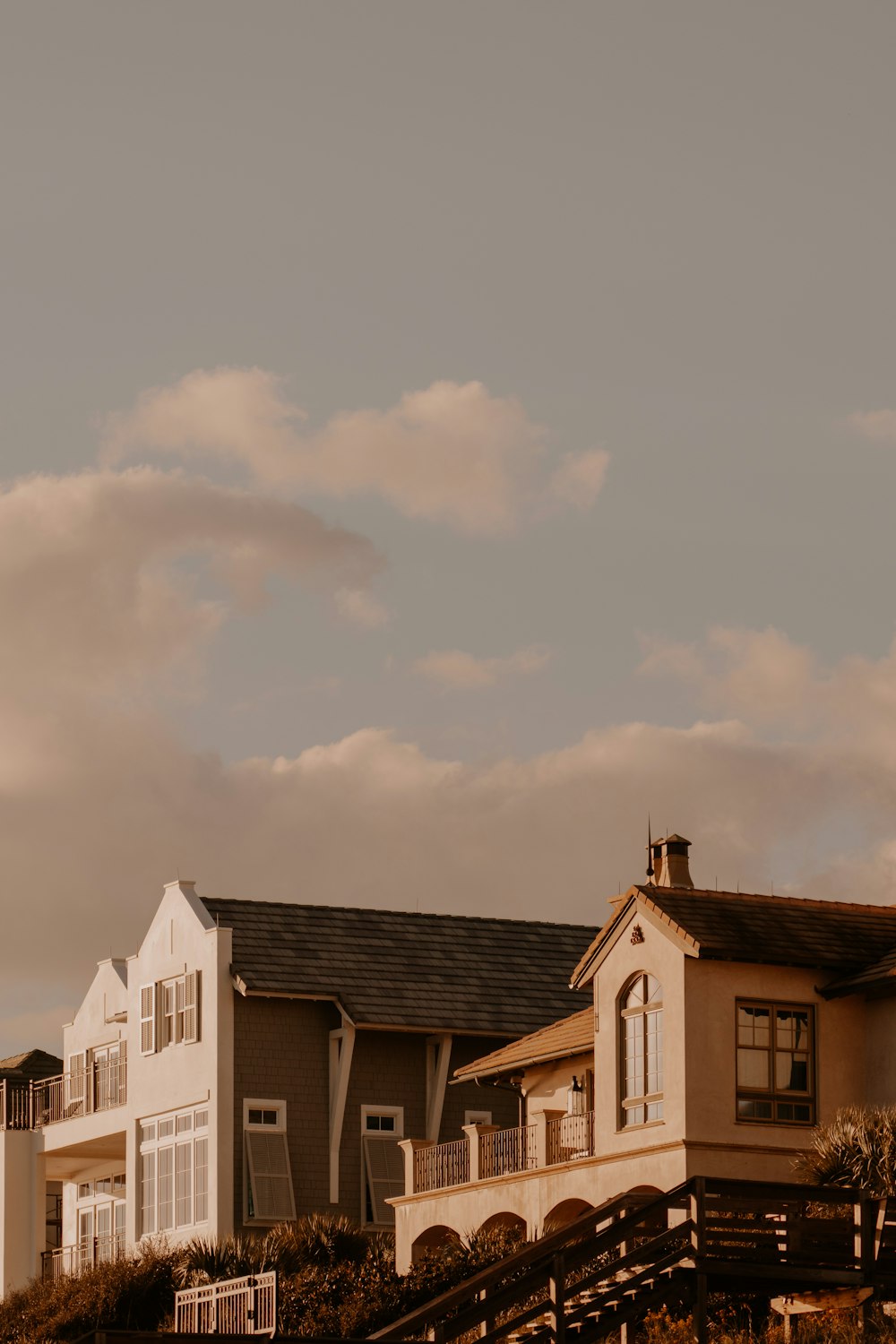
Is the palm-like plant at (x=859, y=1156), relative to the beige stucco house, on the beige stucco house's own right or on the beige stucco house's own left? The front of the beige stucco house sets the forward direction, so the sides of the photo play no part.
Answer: on the beige stucco house's own left

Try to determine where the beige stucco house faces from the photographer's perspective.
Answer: facing the viewer and to the left of the viewer

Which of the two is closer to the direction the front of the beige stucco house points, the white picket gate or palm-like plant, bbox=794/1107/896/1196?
the white picket gate

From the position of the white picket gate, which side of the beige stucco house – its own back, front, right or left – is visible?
front

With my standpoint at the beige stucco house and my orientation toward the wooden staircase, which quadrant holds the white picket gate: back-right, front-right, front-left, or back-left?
front-right

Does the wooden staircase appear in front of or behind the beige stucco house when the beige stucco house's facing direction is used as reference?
in front
